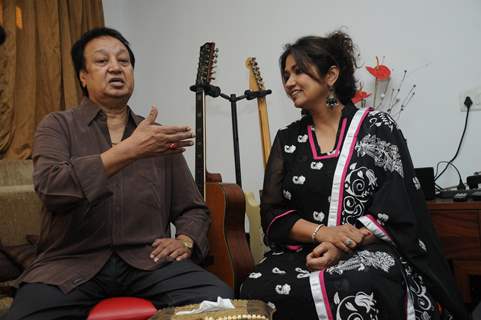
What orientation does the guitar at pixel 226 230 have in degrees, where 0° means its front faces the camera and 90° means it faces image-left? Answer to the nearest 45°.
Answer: approximately 45°

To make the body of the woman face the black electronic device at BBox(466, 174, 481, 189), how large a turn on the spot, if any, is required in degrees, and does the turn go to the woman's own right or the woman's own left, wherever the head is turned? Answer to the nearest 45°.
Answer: approximately 180°

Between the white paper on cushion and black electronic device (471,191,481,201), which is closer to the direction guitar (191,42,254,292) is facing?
the white paper on cushion

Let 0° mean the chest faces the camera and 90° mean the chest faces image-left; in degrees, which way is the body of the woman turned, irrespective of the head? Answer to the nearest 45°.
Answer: approximately 45°

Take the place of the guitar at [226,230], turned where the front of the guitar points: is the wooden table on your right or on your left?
on your left

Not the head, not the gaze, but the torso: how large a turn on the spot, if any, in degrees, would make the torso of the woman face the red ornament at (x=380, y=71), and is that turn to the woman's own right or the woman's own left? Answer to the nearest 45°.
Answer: approximately 135° to the woman's own right

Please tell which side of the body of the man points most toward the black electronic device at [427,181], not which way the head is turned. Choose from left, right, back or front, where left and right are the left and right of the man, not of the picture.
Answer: left

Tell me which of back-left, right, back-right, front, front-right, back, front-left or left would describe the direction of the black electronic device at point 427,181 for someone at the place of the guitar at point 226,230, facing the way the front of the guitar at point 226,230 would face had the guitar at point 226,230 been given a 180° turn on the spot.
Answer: front-right

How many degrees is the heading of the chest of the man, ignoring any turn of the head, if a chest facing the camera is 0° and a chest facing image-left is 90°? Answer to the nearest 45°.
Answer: approximately 0°

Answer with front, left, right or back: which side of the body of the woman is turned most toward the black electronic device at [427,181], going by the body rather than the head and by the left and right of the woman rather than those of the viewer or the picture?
back

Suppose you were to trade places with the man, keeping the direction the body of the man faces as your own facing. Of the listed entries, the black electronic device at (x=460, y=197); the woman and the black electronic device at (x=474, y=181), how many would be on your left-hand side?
3
